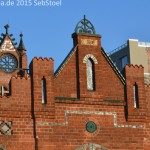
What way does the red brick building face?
toward the camera
